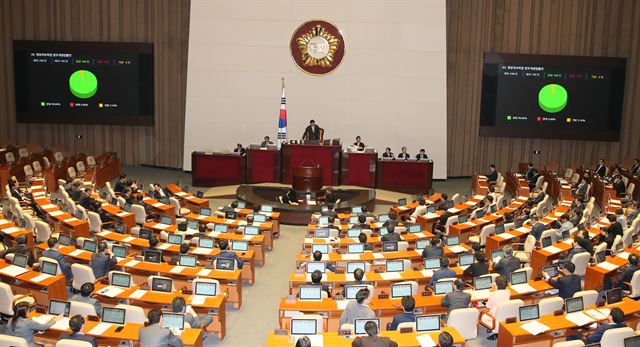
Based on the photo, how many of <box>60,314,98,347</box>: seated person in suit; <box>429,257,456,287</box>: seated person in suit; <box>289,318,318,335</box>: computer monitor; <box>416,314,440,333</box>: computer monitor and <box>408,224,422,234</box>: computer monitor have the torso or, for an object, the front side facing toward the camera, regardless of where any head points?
3

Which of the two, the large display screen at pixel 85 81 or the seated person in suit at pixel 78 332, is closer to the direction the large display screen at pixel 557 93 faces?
the seated person in suit

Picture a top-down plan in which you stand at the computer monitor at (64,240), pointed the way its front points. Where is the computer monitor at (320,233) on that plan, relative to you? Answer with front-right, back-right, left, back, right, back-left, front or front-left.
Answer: back-left

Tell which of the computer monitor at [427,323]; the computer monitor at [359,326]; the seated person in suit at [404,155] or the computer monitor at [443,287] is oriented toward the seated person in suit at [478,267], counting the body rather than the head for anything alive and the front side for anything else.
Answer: the seated person in suit at [404,155]

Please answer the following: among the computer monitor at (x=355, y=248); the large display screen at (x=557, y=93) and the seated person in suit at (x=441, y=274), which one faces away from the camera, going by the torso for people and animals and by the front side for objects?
the seated person in suit

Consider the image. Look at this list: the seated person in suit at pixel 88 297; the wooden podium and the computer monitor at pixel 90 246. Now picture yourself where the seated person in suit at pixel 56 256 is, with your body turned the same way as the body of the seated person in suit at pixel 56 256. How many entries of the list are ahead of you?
2

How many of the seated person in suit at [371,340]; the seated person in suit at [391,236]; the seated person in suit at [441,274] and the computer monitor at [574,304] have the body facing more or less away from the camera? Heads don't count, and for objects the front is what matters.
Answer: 3

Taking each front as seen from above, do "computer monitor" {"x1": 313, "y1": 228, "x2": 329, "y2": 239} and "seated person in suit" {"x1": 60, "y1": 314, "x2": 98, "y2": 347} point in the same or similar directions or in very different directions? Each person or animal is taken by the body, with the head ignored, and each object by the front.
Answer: very different directions

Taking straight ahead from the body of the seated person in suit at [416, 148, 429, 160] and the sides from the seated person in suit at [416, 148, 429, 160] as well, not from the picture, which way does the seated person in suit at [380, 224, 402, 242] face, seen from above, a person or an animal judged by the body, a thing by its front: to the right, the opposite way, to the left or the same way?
the opposite way

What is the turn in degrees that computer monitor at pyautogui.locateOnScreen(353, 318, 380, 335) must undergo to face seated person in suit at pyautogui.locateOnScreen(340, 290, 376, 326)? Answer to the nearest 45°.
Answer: approximately 180°

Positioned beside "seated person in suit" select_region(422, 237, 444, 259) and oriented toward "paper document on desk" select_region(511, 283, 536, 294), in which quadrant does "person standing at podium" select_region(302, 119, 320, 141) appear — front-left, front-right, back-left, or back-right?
back-left

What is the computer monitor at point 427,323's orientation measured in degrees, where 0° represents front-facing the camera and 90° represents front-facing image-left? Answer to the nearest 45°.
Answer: approximately 0°
